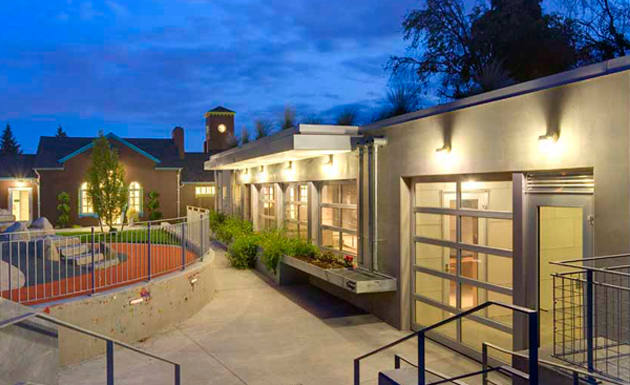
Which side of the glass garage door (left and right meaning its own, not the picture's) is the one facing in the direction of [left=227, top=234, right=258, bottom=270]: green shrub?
right

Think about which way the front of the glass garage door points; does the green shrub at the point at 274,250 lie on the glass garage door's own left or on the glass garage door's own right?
on the glass garage door's own right

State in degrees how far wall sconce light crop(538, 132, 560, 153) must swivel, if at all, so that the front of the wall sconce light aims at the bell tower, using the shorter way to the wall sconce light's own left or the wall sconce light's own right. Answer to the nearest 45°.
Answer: approximately 90° to the wall sconce light's own right

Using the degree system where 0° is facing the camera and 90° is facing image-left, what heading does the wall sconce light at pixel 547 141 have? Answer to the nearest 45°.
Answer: approximately 45°

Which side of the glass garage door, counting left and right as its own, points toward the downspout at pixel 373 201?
right

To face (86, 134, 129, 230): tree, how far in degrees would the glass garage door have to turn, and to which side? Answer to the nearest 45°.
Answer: approximately 90° to its right

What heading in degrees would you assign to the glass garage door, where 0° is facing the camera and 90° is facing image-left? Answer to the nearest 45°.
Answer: approximately 45°

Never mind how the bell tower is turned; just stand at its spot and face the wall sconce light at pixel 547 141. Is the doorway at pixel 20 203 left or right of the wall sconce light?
right

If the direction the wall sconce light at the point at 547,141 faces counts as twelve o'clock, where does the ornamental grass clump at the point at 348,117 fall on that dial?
The ornamental grass clump is roughly at 3 o'clock from the wall sconce light.

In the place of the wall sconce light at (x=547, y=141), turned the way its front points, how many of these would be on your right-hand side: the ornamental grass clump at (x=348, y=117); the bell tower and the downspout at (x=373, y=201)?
3

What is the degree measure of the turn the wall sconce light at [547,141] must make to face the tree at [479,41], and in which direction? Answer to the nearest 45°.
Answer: approximately 135° to its right

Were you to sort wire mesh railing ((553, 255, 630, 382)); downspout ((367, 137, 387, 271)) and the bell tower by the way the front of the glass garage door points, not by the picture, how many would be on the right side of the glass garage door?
2
